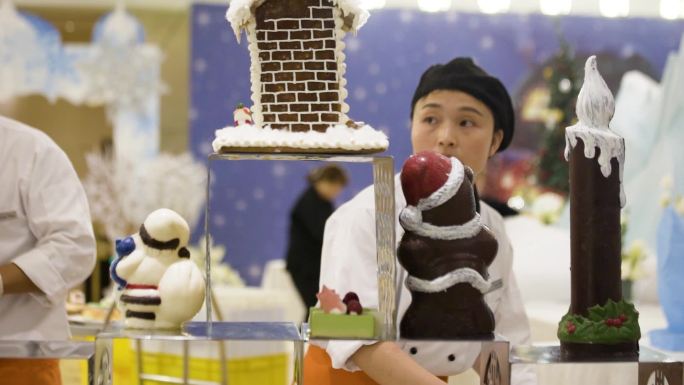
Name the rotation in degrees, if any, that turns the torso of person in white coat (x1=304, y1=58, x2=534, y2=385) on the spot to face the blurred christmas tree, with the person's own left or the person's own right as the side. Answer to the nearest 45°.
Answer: approximately 180°

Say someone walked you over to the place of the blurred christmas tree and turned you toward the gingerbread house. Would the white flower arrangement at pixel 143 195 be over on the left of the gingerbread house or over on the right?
right
